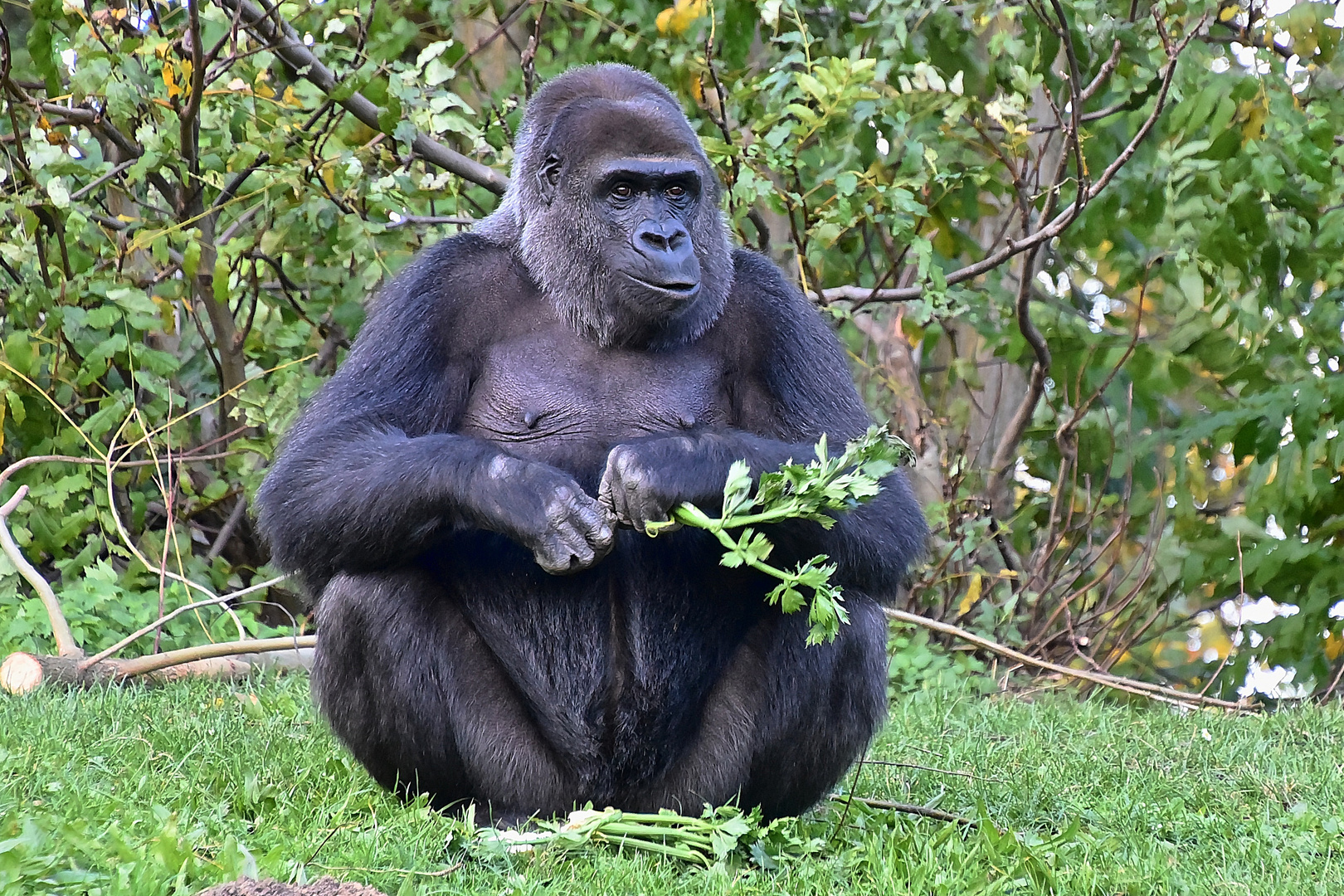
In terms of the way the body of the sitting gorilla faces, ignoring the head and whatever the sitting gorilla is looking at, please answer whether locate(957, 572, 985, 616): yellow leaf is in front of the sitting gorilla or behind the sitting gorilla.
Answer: behind

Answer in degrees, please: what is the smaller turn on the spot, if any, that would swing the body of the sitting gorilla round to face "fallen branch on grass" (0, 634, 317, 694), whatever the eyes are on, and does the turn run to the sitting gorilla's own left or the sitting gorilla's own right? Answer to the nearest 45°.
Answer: approximately 135° to the sitting gorilla's own right

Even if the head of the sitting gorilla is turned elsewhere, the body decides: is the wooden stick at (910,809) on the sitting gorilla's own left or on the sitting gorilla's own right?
on the sitting gorilla's own left

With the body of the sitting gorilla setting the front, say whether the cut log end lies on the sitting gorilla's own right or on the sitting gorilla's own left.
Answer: on the sitting gorilla's own right

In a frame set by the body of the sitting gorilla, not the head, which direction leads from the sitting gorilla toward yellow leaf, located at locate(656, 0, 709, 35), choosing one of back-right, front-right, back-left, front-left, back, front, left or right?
back

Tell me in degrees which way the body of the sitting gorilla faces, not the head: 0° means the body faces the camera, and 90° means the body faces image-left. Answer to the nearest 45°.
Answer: approximately 0°

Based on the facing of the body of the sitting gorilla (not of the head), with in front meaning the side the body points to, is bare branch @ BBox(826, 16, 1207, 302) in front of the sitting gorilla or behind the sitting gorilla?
behind

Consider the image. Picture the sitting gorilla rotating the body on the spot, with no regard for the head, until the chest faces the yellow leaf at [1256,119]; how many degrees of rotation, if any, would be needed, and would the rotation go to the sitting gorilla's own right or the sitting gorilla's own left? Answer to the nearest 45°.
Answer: approximately 135° to the sitting gorilla's own left

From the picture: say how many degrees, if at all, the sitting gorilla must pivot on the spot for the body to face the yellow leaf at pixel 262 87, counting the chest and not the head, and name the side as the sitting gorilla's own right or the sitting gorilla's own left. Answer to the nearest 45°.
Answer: approximately 135° to the sitting gorilla's own right
